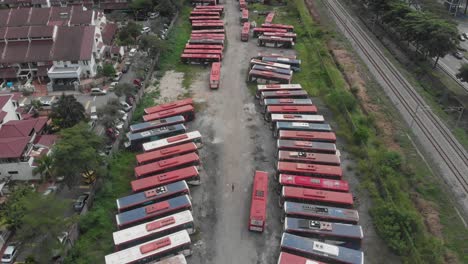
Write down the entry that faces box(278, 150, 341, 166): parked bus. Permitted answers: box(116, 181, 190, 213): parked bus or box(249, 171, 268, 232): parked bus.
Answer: box(116, 181, 190, 213): parked bus

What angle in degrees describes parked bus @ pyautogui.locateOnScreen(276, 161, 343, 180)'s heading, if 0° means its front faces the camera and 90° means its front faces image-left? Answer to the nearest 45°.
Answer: approximately 90°

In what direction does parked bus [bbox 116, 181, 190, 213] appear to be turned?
to the viewer's right

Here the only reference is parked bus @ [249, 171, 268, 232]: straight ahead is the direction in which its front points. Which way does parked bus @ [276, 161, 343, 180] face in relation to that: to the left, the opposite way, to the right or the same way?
to the right

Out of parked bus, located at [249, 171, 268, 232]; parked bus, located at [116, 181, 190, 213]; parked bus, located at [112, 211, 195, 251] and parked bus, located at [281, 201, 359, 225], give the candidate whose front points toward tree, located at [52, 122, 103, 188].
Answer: parked bus, located at [281, 201, 359, 225]

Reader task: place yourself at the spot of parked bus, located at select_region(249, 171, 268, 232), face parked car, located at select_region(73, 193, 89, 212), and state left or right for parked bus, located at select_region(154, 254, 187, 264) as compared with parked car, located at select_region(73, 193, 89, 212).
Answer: left

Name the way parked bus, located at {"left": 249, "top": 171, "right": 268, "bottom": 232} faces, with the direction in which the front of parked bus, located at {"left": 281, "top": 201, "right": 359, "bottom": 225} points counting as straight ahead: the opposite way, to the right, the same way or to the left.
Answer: to the left

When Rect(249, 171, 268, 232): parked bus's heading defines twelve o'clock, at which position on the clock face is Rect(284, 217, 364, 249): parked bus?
Rect(284, 217, 364, 249): parked bus is roughly at 10 o'clock from Rect(249, 171, 268, 232): parked bus.

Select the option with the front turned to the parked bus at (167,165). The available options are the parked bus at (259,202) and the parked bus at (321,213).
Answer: the parked bus at (321,213)

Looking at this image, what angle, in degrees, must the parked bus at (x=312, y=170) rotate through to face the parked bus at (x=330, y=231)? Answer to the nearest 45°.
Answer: approximately 90° to its left
